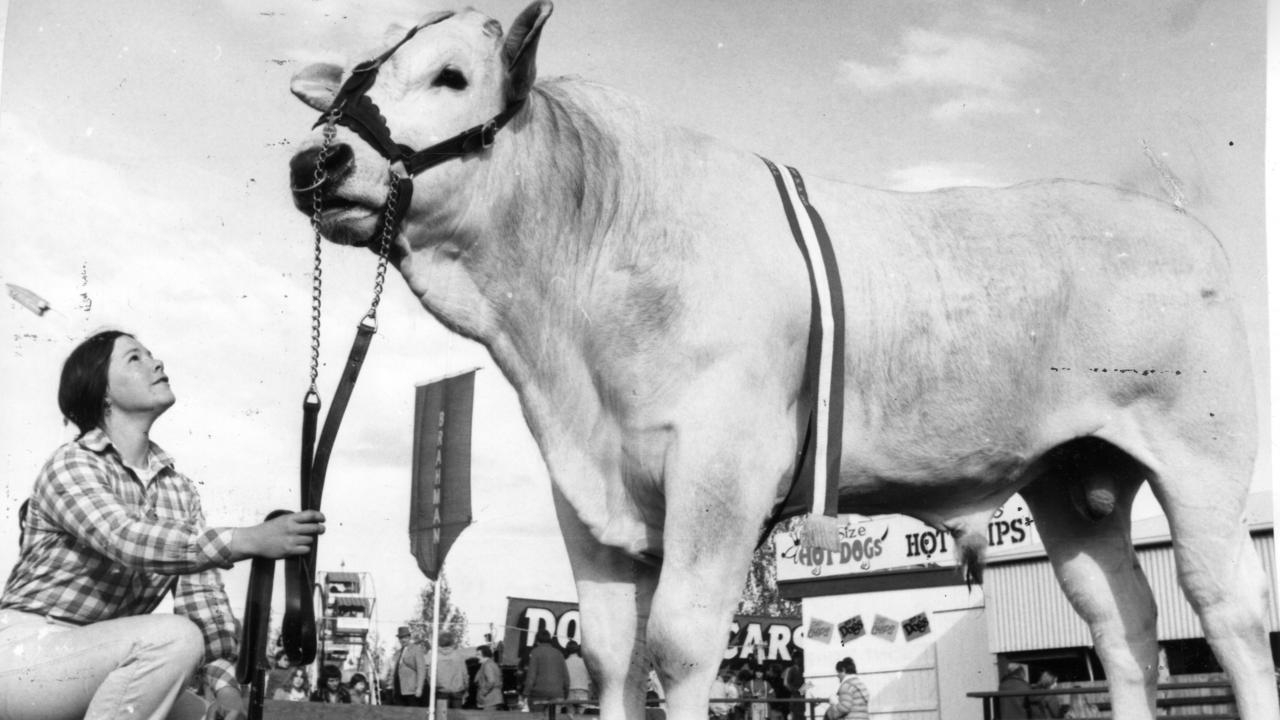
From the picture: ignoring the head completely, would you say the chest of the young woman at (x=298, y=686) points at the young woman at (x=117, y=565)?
yes

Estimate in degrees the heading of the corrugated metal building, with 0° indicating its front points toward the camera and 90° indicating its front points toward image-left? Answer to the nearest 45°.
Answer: approximately 0°

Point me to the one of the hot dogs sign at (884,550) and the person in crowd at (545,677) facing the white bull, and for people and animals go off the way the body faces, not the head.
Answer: the hot dogs sign

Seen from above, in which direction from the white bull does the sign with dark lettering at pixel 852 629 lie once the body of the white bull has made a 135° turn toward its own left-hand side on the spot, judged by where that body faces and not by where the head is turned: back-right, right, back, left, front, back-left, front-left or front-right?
back-left

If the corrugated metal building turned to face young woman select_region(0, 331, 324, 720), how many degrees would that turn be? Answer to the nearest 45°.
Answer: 0° — it already faces them

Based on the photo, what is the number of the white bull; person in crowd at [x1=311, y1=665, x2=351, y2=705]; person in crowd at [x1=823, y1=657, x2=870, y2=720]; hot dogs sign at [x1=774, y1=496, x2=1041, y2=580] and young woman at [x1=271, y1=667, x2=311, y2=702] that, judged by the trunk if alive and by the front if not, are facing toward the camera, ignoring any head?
3

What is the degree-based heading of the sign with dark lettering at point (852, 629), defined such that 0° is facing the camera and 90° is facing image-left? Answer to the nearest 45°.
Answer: approximately 0°

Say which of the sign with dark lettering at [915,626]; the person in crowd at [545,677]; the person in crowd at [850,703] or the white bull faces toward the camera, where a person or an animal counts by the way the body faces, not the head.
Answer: the sign with dark lettering
